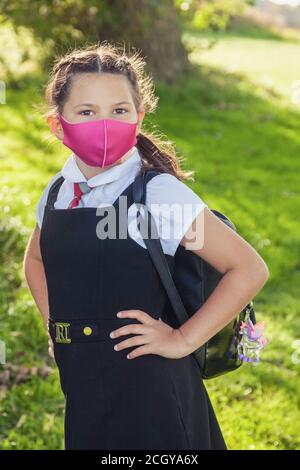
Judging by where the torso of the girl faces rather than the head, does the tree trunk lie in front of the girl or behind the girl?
behind

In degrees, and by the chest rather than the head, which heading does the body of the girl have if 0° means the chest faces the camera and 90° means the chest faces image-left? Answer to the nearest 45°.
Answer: approximately 45°
